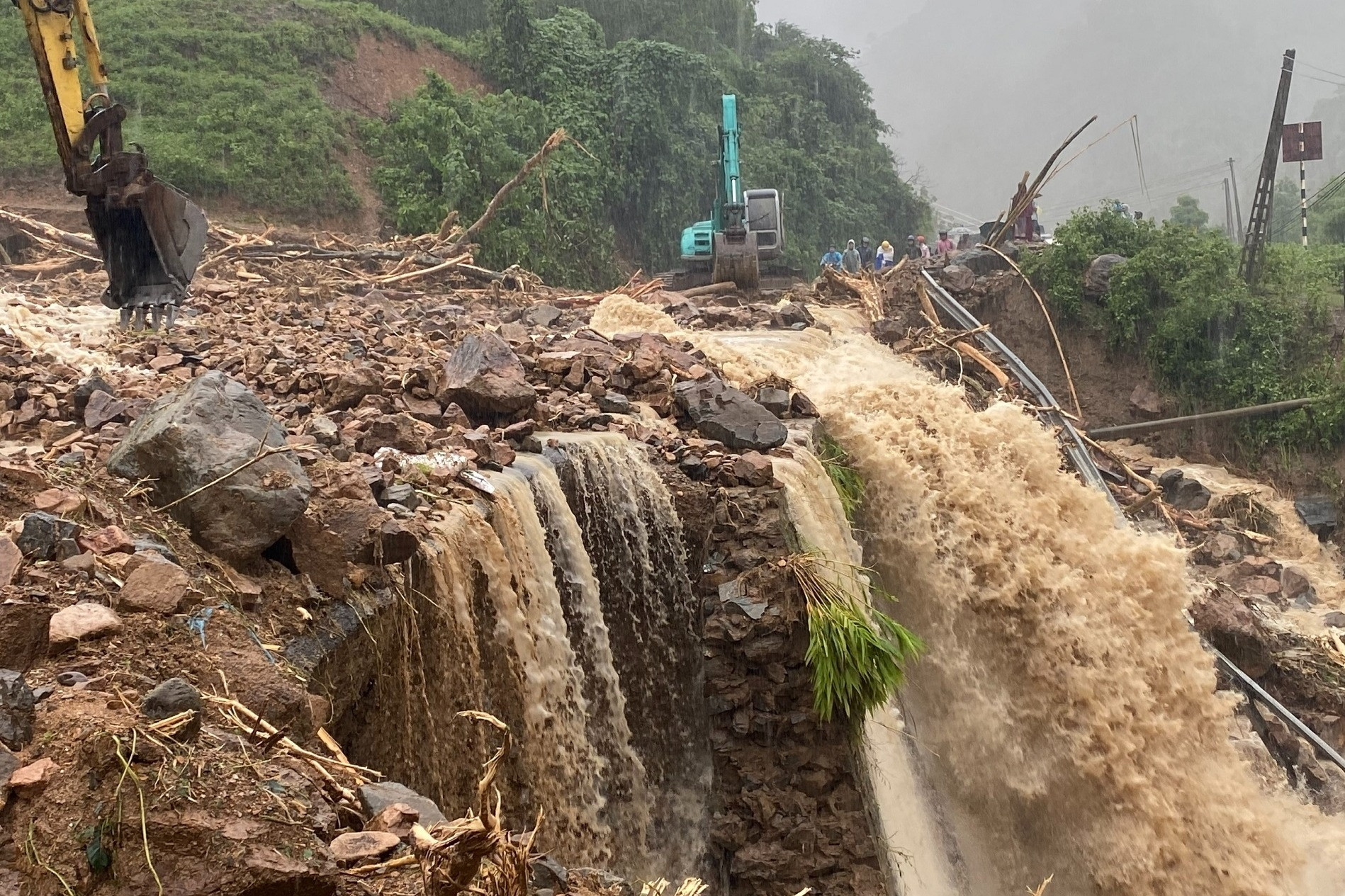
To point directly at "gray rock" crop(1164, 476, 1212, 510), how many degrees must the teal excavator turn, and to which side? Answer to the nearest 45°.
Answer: approximately 45° to its left

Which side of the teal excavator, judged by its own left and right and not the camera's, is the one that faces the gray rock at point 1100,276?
left

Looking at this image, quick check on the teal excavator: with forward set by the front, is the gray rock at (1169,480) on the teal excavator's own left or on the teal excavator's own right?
on the teal excavator's own left

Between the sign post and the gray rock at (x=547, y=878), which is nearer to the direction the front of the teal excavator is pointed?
the gray rock

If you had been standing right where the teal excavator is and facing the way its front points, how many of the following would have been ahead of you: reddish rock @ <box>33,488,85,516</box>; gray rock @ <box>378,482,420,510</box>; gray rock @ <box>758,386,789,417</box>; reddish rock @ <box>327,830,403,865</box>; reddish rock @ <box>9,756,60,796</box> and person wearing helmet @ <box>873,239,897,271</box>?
5

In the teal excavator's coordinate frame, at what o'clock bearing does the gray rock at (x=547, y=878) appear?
The gray rock is roughly at 12 o'clock from the teal excavator.

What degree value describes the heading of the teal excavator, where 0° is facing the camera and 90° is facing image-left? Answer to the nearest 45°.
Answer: approximately 0°

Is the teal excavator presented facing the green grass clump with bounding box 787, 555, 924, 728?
yes

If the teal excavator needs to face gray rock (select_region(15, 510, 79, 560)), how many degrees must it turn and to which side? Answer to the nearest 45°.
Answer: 0° — it already faces it
